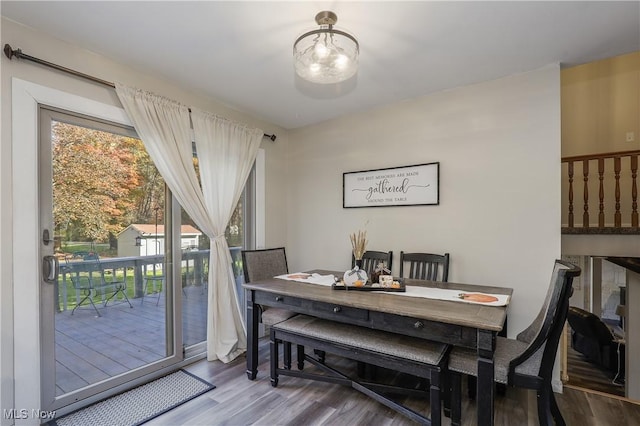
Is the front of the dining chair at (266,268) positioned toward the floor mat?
no

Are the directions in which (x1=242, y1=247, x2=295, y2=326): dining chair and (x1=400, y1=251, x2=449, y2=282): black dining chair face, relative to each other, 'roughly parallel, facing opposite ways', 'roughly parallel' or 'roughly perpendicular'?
roughly perpendicular

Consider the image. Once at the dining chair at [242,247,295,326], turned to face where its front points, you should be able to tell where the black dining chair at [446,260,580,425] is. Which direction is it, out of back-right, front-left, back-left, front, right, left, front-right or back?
front

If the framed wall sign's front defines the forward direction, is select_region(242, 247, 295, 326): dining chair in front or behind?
in front

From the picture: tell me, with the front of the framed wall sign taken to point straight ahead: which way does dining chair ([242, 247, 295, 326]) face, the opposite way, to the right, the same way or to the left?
to the left

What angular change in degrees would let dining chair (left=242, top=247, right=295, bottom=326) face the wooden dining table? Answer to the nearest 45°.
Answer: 0° — it already faces it

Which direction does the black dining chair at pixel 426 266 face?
toward the camera

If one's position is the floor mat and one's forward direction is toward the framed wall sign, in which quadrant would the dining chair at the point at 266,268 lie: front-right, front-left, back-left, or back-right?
front-left

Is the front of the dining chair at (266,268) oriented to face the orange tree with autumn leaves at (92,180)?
no

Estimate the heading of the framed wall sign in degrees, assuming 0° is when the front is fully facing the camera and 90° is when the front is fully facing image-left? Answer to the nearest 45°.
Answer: approximately 45°
